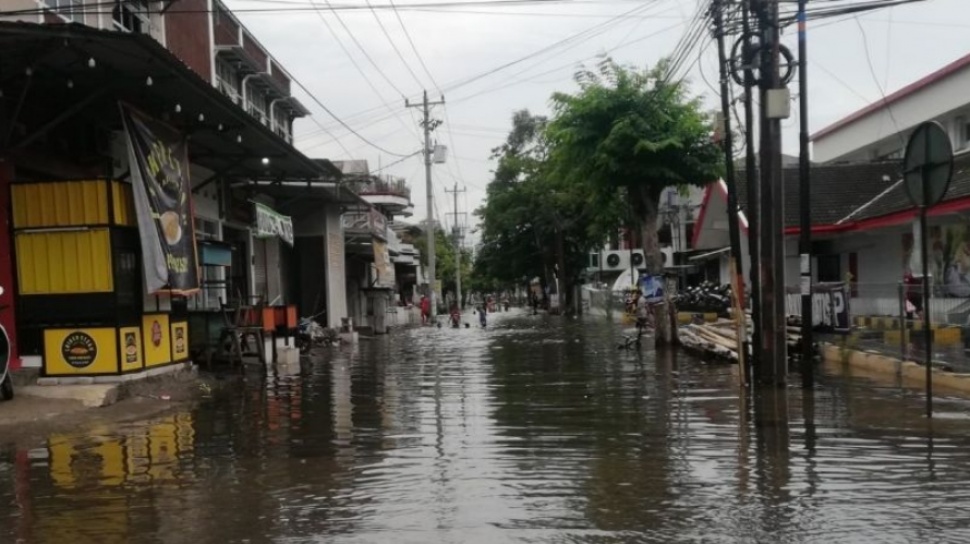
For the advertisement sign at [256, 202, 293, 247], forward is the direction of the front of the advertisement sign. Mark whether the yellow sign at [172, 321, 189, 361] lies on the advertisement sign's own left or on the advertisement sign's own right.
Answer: on the advertisement sign's own right

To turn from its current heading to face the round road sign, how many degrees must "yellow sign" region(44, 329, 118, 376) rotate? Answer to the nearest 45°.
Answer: approximately 45° to its left

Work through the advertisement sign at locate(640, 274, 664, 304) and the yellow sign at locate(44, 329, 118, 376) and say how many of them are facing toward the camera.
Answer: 2

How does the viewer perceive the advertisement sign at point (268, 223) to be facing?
facing the viewer and to the right of the viewer

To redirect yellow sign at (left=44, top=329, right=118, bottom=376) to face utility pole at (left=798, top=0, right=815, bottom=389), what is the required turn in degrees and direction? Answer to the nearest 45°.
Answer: approximately 90° to its left

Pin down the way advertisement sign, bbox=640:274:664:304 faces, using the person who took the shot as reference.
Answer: facing the viewer

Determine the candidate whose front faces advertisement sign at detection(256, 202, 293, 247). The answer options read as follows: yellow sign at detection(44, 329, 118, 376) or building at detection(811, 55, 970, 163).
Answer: the building

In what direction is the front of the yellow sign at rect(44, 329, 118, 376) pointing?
toward the camera

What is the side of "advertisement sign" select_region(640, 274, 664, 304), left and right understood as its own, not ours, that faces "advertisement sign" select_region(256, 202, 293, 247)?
right

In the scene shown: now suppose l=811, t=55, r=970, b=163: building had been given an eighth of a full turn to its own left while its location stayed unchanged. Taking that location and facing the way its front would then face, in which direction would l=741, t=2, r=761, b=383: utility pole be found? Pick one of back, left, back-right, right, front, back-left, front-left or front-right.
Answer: front

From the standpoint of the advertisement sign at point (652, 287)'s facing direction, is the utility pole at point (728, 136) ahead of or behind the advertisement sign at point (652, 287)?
ahead

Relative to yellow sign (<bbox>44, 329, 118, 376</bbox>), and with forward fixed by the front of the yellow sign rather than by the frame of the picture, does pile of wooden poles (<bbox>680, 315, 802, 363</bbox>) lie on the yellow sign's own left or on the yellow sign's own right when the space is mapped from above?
on the yellow sign's own left
